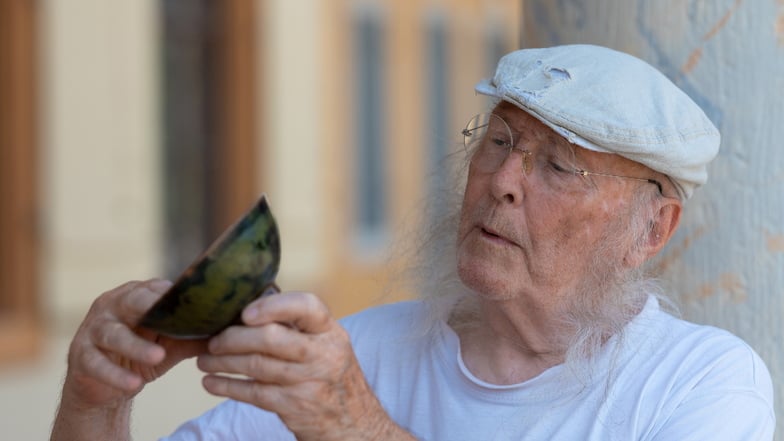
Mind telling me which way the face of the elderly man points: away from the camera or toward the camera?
toward the camera

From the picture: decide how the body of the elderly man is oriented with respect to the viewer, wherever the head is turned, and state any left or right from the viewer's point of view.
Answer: facing the viewer and to the left of the viewer
